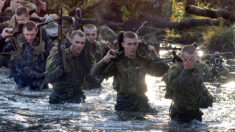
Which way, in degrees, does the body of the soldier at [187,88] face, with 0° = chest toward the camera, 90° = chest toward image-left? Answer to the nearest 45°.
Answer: approximately 0°

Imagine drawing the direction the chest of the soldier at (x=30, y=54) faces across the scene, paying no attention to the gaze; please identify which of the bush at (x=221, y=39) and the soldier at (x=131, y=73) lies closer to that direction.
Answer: the soldier

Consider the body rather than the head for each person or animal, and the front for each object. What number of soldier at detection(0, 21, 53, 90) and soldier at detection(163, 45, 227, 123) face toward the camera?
2

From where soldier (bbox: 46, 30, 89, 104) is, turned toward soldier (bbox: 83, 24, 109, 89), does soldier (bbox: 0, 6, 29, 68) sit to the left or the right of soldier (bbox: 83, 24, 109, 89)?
left

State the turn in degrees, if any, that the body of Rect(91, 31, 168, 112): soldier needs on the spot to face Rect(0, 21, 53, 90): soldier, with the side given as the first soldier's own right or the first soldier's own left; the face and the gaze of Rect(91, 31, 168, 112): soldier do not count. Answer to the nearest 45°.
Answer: approximately 135° to the first soldier's own right

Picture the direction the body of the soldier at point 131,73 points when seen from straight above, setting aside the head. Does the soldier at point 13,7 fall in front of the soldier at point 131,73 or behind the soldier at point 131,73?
behind

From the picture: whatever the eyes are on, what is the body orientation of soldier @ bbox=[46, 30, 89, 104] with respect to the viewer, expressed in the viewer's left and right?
facing the viewer and to the right of the viewer
